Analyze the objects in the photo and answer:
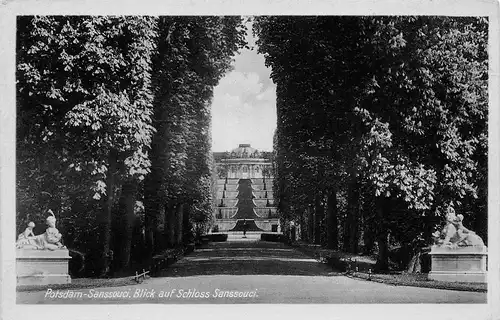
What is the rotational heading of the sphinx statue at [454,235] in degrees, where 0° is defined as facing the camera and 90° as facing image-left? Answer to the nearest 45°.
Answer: approximately 90°

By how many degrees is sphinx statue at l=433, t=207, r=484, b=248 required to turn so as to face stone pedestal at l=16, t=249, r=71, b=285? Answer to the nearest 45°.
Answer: approximately 45° to its left

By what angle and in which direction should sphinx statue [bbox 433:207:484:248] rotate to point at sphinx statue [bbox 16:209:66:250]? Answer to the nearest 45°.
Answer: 0° — it already faces it
